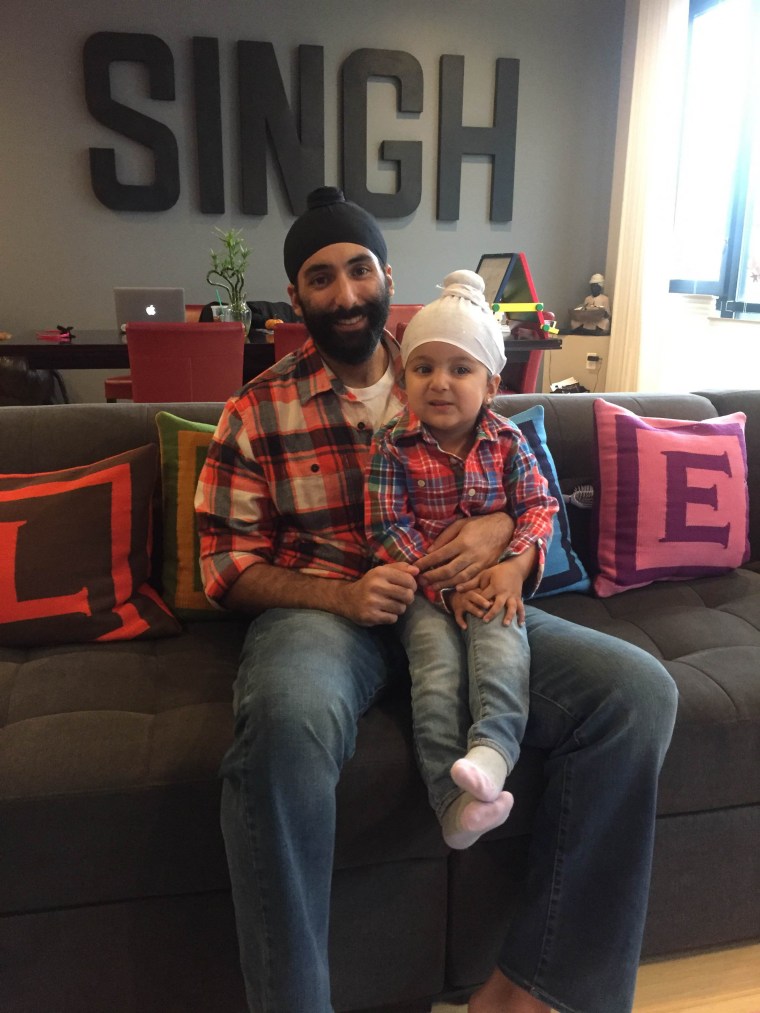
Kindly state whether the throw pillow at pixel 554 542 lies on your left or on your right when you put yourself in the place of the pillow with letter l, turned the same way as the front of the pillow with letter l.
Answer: on your left

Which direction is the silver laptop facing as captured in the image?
away from the camera

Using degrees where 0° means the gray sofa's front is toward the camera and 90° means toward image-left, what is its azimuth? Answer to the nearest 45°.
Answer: approximately 0°

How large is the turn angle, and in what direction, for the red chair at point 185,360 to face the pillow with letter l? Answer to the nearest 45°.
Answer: approximately 180°

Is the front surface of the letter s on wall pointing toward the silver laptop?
yes

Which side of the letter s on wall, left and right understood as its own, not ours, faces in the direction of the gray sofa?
front

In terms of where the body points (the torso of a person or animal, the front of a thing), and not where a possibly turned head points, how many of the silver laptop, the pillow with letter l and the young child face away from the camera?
1

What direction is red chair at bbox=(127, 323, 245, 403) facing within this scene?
away from the camera

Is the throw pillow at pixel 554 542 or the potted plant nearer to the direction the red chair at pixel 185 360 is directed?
the potted plant

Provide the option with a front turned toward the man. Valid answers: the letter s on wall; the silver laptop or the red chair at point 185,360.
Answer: the letter s on wall
